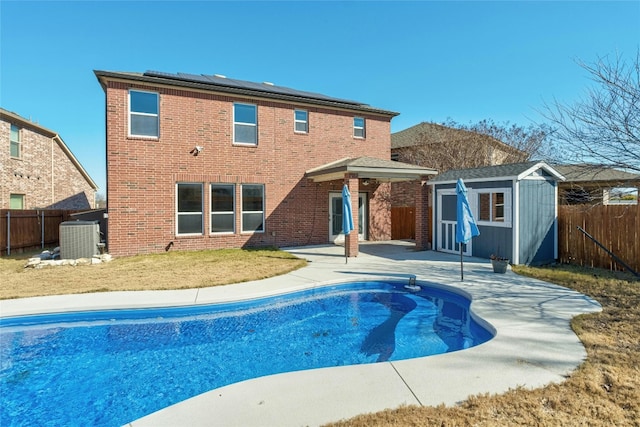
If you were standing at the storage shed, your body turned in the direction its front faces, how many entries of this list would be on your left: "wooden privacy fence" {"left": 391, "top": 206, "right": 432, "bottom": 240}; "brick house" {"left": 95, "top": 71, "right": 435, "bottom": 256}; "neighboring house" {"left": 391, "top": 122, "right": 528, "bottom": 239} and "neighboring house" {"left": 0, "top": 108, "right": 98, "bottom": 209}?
0

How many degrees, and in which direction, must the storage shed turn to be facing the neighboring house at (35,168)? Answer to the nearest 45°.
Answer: approximately 45° to its right

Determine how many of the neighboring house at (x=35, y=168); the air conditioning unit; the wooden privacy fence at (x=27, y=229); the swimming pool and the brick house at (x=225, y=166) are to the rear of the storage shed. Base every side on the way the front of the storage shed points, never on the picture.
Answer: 0

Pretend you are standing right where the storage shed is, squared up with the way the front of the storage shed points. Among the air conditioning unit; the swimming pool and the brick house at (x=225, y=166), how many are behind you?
0

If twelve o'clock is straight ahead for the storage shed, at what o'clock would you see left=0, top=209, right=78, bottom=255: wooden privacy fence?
The wooden privacy fence is roughly at 1 o'clock from the storage shed.

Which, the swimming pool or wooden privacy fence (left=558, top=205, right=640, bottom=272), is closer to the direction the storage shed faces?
the swimming pool

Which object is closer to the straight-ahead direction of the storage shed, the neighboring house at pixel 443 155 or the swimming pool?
the swimming pool

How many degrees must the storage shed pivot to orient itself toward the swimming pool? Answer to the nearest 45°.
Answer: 0° — it already faces it

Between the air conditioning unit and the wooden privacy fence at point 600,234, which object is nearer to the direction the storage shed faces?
the air conditioning unit

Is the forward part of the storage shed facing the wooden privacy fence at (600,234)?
no

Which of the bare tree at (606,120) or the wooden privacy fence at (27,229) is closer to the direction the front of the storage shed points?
the wooden privacy fence

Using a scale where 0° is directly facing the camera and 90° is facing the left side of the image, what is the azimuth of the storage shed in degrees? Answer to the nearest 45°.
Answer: approximately 45°

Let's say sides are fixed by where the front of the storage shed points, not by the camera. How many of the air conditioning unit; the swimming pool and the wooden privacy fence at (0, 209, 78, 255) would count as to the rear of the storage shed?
0

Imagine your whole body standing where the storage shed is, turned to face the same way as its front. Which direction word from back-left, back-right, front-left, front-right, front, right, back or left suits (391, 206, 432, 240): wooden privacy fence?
right

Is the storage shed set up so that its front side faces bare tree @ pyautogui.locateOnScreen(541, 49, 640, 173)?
no
